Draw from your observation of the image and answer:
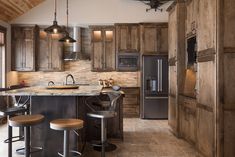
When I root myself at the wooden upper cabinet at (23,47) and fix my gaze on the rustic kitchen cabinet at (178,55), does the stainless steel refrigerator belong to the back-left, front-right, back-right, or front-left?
front-left

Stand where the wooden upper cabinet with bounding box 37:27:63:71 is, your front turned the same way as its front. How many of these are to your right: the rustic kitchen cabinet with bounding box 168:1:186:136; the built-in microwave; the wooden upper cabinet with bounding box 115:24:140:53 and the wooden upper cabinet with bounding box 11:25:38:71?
1

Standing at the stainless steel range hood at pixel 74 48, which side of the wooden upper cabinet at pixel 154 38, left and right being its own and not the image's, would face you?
right

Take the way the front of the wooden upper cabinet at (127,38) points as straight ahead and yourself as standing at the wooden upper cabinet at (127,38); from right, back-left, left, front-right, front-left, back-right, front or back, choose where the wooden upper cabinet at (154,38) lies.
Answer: left

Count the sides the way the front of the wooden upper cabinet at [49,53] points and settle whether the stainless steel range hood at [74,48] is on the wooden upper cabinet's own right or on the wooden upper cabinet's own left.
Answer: on the wooden upper cabinet's own left

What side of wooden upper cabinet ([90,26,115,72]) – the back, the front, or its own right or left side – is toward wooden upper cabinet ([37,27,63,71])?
right

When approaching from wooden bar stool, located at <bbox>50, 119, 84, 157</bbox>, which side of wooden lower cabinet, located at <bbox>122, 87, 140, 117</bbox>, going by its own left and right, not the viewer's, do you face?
front

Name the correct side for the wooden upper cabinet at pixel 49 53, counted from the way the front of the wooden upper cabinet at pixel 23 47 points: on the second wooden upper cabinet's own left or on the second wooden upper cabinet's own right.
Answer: on the second wooden upper cabinet's own left

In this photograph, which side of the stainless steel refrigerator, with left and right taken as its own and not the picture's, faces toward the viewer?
front

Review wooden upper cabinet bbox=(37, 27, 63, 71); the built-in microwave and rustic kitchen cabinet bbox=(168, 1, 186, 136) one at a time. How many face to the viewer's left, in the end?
1

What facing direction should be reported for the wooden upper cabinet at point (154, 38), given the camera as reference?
facing the viewer

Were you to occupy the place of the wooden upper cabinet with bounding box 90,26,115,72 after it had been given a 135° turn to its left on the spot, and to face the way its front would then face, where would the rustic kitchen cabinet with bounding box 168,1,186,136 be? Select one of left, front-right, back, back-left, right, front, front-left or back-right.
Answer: right

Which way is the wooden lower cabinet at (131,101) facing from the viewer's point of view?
toward the camera

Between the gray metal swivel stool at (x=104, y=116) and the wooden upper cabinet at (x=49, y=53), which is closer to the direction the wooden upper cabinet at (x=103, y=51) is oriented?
the gray metal swivel stool

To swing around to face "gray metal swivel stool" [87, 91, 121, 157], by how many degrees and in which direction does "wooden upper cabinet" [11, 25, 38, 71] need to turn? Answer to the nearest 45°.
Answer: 0° — it already faces it

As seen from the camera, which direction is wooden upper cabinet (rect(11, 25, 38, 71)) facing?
toward the camera
